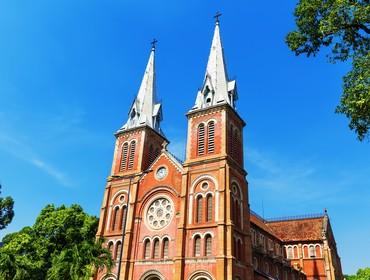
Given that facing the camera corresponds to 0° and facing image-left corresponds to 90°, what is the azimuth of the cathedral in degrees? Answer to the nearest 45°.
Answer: approximately 45°

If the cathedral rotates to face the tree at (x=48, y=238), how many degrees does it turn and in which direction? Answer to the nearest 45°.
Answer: approximately 45° to its right
